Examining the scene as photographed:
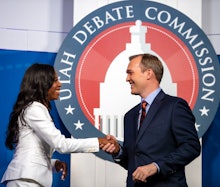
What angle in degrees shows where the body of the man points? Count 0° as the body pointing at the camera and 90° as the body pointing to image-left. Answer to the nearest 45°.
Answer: approximately 45°

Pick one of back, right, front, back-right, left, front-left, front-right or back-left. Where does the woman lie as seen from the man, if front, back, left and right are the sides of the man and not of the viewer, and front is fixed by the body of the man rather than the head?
front-right

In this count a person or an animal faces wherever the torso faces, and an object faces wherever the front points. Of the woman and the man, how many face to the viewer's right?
1

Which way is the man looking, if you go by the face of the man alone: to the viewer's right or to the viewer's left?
to the viewer's left

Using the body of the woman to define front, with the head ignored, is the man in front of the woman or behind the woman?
in front

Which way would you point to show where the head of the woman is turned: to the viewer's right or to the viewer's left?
to the viewer's right

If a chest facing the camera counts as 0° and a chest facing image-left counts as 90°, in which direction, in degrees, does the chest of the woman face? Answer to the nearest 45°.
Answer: approximately 270°
